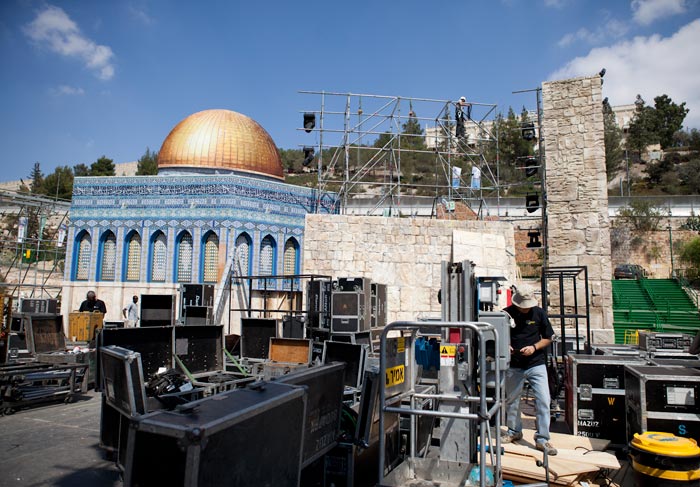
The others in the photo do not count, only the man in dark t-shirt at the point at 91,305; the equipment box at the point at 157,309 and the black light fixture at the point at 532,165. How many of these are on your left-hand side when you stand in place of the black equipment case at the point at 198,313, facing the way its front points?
1

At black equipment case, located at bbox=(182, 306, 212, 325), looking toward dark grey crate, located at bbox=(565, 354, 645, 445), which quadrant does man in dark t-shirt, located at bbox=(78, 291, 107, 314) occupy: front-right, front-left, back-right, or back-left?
back-right

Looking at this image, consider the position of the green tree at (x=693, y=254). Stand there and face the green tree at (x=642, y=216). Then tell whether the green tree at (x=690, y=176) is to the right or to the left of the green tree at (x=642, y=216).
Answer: right

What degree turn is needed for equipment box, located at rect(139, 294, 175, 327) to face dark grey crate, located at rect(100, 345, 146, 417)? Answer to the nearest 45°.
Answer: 0° — it already faces it

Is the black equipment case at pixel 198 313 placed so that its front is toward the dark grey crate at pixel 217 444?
yes

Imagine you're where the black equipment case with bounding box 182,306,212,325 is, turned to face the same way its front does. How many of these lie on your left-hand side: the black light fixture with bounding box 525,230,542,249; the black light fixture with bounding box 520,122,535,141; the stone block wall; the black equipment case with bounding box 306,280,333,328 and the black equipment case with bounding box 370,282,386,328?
5

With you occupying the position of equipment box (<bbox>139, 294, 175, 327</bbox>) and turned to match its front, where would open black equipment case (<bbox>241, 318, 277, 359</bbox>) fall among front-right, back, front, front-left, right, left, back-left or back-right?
front-left

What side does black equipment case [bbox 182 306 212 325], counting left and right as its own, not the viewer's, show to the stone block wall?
left

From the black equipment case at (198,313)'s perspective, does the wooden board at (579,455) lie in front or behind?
in front

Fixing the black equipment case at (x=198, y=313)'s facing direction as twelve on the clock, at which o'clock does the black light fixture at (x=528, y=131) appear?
The black light fixture is roughly at 9 o'clock from the black equipment case.

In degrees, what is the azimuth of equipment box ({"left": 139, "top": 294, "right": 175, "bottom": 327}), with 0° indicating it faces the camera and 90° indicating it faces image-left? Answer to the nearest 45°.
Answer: approximately 0°

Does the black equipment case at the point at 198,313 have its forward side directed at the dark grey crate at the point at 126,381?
yes

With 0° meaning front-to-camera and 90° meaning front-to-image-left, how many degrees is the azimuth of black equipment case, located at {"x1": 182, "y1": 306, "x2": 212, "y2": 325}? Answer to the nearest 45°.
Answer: approximately 0°

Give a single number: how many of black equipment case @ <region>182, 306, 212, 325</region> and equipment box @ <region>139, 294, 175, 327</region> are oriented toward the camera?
2
